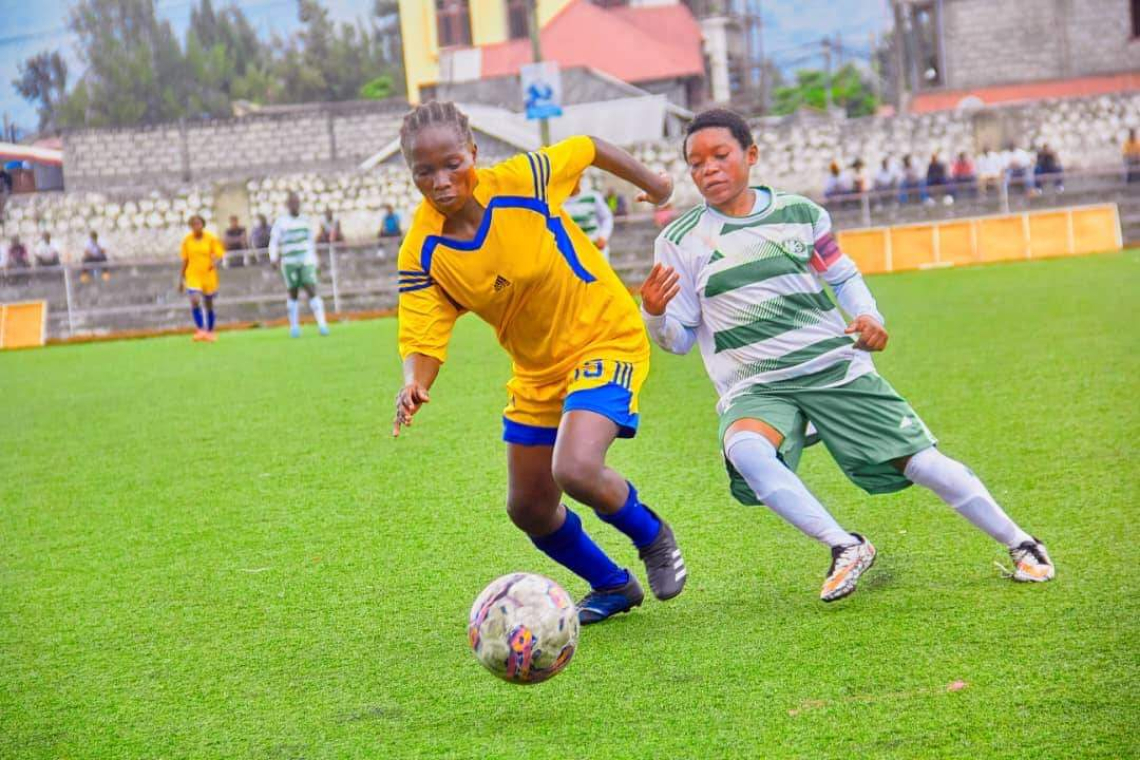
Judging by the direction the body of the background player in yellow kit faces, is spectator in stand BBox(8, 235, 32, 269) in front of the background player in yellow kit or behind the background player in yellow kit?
behind

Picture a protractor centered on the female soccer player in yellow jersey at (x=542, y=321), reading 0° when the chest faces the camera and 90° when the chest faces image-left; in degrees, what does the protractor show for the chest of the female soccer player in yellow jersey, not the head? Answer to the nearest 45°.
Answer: approximately 45°

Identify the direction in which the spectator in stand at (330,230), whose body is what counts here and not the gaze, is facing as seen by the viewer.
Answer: toward the camera

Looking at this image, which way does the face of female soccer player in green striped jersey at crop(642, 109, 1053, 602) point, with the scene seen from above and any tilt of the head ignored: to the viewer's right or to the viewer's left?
to the viewer's left

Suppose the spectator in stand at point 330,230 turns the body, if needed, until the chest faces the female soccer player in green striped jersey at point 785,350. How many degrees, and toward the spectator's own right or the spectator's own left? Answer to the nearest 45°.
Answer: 0° — they already face them

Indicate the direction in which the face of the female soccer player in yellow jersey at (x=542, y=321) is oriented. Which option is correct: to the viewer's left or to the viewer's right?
to the viewer's left

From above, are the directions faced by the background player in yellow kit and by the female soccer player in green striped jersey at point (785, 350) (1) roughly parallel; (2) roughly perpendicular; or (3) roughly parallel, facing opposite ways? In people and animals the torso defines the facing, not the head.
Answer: roughly parallel

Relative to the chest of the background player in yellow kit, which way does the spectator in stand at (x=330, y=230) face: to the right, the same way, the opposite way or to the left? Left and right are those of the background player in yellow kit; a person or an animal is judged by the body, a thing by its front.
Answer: the same way

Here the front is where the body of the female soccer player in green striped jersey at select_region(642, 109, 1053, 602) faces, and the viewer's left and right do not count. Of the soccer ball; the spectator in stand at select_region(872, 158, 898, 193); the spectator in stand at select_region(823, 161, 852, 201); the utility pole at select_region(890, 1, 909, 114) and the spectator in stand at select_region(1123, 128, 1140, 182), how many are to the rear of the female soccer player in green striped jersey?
4

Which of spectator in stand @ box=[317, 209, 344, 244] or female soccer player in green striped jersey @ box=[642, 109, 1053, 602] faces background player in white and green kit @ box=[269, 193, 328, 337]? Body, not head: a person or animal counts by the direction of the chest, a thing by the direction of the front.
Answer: the spectator in stand

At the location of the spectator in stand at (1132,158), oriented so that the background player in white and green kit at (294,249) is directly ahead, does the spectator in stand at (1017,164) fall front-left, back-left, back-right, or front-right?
front-right

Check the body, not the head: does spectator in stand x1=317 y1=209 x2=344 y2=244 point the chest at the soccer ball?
yes

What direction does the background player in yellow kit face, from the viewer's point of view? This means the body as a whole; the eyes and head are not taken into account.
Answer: toward the camera

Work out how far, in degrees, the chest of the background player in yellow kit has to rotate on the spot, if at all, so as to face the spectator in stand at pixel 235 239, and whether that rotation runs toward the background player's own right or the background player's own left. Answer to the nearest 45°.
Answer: approximately 180°

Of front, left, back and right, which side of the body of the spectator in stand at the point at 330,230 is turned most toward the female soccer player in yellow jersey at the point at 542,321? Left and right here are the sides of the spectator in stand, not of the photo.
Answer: front
